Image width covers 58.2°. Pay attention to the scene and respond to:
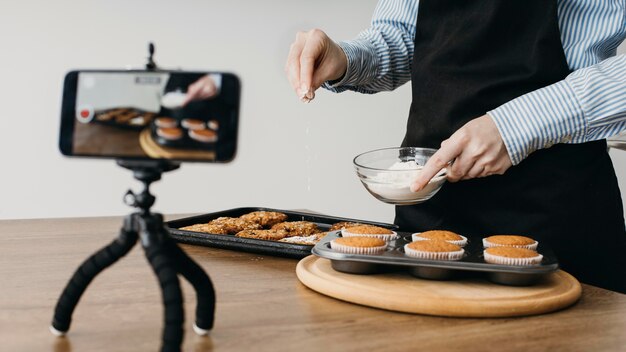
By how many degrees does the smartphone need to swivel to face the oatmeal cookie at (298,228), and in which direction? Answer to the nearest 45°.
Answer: approximately 135° to its left

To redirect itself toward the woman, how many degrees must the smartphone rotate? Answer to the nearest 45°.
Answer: approximately 135° to its left

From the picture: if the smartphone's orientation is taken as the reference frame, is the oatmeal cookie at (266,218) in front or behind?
behind

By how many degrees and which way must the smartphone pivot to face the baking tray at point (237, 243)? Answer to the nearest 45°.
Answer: approximately 180°

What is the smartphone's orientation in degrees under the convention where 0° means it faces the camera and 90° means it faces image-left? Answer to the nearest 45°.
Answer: approximately 0°

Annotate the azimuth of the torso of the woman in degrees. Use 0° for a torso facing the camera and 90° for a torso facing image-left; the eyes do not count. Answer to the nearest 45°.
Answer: approximately 45°

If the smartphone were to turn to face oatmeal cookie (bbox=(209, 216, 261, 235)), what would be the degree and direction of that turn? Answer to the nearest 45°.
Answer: approximately 180°

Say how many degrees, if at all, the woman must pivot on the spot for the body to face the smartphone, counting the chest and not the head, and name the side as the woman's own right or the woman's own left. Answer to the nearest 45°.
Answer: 0° — they already face it
